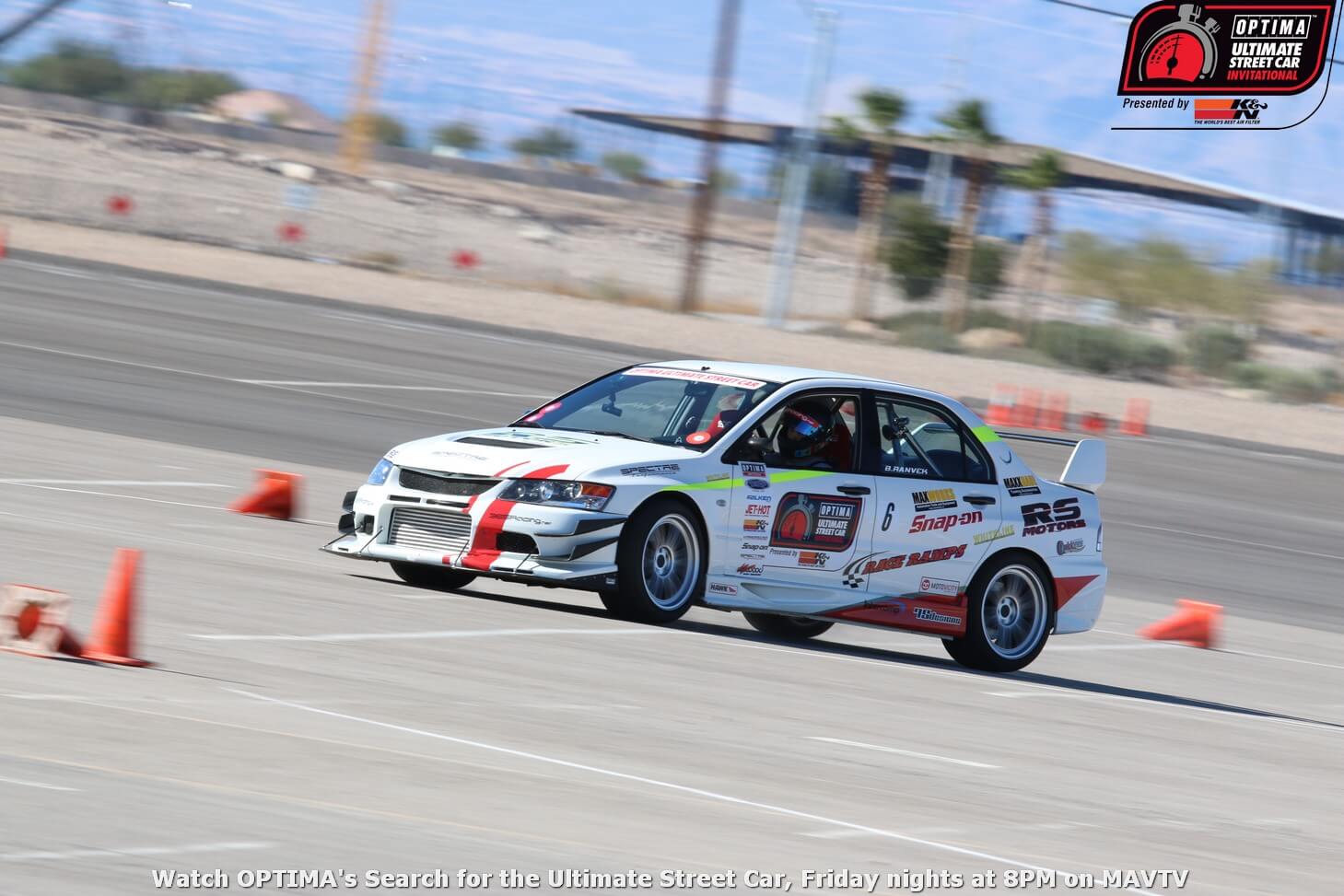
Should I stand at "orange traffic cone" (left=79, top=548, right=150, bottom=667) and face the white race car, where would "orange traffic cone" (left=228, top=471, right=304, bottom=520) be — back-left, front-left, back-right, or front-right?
front-left

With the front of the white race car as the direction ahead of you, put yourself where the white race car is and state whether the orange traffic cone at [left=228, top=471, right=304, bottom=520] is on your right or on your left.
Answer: on your right

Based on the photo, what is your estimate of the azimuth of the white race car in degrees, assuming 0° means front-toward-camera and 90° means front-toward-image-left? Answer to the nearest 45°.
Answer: approximately 45°

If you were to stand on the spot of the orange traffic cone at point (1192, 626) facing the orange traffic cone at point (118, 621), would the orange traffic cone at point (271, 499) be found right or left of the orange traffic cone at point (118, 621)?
right

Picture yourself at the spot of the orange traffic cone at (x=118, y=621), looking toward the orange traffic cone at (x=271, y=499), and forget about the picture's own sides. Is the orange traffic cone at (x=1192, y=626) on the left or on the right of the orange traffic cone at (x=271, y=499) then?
right

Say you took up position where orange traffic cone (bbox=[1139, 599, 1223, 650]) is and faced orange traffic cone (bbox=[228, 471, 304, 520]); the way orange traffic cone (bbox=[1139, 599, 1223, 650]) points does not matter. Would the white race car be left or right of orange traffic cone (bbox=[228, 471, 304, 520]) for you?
left

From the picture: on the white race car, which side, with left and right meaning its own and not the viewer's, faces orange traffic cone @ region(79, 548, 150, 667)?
front

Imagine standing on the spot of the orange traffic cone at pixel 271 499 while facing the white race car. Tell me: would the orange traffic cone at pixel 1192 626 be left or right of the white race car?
left

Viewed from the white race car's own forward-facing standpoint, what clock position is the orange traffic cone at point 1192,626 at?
The orange traffic cone is roughly at 6 o'clock from the white race car.
